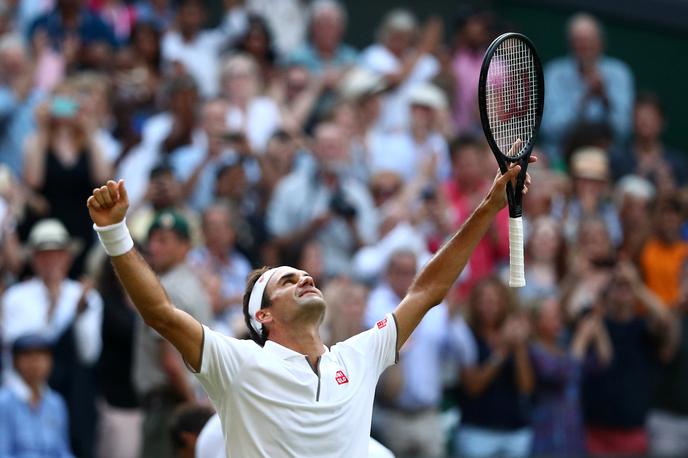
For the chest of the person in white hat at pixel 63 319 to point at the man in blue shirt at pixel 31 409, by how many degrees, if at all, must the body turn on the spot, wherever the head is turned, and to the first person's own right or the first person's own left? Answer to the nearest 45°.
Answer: approximately 45° to the first person's own right

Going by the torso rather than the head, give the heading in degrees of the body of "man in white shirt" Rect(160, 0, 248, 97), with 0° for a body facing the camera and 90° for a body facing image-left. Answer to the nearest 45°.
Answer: approximately 0°

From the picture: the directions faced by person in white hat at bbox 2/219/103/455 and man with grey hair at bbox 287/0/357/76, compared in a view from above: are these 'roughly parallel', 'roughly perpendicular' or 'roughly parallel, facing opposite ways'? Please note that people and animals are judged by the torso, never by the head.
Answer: roughly parallel

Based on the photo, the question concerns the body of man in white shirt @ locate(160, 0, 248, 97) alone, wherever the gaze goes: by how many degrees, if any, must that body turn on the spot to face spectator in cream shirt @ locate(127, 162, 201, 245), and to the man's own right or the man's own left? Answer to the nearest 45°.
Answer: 0° — they already face them

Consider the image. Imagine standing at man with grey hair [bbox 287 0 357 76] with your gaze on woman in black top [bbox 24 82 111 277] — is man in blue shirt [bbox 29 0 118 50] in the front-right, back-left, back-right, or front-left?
front-right

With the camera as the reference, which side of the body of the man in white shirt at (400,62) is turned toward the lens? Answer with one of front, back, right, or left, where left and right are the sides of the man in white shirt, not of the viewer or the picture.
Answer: front

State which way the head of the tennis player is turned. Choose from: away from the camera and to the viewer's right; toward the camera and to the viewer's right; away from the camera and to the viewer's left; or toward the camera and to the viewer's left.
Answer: toward the camera and to the viewer's right

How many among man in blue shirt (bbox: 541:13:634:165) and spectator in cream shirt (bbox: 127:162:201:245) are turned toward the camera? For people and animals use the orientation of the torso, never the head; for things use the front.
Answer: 2

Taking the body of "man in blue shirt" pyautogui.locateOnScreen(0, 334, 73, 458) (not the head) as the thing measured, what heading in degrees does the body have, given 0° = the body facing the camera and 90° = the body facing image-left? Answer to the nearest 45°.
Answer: approximately 0°

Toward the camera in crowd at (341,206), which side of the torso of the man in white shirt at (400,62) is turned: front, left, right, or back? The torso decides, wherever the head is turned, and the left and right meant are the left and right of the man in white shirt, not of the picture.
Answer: front

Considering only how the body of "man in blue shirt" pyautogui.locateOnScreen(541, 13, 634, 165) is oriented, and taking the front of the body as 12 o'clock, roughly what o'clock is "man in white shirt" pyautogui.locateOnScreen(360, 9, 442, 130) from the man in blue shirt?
The man in white shirt is roughly at 2 o'clock from the man in blue shirt.

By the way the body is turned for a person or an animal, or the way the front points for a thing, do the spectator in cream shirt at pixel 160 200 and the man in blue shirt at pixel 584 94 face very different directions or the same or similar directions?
same or similar directions

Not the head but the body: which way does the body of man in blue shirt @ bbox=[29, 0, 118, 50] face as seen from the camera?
toward the camera
